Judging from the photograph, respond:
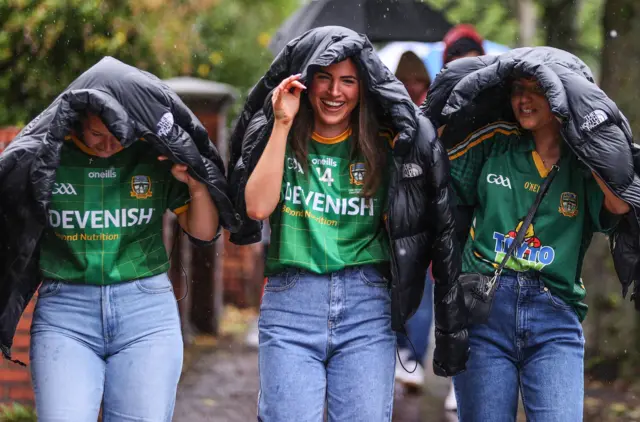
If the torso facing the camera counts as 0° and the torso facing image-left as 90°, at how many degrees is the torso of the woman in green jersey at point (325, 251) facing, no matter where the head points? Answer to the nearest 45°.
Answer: approximately 0°

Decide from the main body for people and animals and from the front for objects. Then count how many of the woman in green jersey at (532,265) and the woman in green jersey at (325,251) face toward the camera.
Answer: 2

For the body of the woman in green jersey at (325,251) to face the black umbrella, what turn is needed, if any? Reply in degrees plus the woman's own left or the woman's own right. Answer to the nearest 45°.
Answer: approximately 180°

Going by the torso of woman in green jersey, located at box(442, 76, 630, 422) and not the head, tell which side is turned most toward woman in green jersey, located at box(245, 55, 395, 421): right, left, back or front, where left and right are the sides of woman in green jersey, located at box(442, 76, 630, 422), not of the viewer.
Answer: right

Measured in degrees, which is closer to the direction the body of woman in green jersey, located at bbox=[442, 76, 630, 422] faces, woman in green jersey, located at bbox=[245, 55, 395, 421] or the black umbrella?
the woman in green jersey

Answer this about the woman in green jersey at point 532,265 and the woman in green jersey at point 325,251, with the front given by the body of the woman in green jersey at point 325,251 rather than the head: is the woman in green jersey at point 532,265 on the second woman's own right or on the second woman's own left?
on the second woman's own left

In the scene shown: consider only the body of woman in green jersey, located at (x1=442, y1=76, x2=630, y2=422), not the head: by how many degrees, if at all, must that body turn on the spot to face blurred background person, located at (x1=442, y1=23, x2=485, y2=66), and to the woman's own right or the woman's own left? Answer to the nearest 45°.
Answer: approximately 180°

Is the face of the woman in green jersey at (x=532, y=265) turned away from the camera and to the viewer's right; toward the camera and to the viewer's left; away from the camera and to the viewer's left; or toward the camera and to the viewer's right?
toward the camera and to the viewer's left
